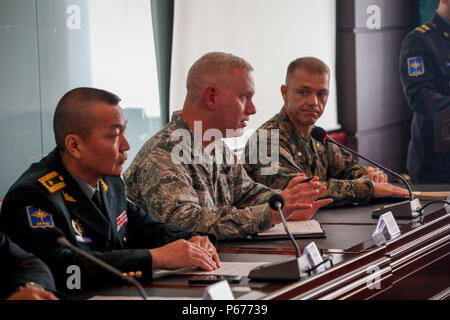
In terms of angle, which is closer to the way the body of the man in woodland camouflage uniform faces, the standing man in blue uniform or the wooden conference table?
the wooden conference table

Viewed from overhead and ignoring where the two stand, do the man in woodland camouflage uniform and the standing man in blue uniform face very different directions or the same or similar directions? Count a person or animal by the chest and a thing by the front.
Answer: same or similar directions

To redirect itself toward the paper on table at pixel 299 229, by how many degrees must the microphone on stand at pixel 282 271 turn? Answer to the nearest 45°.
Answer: approximately 90° to its right

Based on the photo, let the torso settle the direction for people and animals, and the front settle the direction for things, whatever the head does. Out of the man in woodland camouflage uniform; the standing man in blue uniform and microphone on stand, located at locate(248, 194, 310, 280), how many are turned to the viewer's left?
1

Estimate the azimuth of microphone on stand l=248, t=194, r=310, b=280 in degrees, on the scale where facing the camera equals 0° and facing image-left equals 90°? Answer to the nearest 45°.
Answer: approximately 90°

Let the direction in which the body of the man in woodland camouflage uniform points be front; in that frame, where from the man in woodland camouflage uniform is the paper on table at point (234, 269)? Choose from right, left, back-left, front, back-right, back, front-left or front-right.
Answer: front-right

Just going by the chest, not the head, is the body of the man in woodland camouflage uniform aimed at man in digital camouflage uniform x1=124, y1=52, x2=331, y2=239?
no

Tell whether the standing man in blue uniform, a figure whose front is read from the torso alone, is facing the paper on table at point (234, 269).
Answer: no
